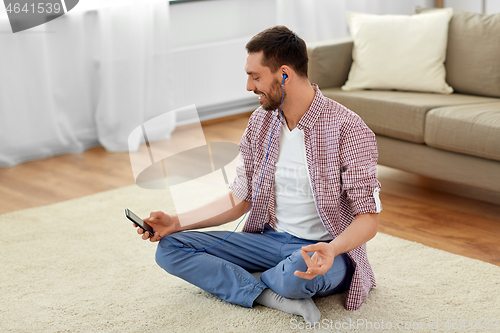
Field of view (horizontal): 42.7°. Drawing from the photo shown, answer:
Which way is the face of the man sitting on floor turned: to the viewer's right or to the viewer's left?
to the viewer's left

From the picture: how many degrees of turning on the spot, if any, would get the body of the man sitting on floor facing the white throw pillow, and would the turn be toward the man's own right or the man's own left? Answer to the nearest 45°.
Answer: approximately 180°

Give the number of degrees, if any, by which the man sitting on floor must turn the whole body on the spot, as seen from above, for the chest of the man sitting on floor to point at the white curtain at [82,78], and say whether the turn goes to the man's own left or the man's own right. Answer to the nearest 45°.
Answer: approximately 90° to the man's own right

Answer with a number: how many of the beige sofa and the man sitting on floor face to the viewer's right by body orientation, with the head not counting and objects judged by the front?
0

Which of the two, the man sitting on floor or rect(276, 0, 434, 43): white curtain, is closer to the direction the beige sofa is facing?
the man sitting on floor

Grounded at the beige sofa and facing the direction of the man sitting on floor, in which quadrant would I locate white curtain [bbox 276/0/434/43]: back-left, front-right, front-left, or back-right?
back-right

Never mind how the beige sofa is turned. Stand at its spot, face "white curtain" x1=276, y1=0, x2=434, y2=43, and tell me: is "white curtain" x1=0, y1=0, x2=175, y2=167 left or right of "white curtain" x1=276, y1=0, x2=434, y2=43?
left

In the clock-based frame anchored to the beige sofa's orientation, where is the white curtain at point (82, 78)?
The white curtain is roughly at 2 o'clock from the beige sofa.

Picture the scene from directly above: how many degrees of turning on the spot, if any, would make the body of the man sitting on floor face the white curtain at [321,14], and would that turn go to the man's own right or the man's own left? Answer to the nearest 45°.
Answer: approximately 135° to the man's own right

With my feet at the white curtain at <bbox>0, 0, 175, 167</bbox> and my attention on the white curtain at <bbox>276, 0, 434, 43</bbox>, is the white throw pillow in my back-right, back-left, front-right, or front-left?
front-right

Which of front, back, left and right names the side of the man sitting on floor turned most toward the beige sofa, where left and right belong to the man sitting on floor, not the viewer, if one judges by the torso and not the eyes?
back

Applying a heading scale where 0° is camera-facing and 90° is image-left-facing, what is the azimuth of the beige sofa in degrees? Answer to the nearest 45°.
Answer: approximately 45°
